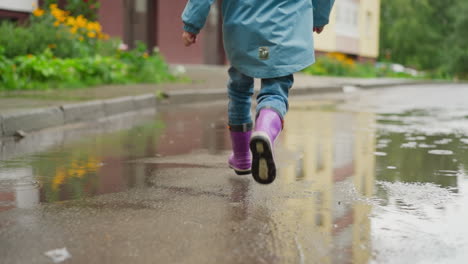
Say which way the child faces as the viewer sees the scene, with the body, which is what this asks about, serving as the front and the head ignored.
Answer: away from the camera
